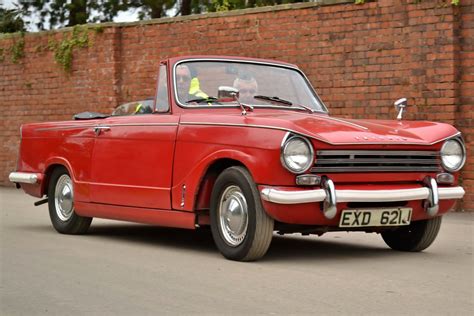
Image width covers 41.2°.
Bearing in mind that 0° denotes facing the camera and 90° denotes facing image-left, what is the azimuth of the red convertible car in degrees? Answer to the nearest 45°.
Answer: approximately 315°
